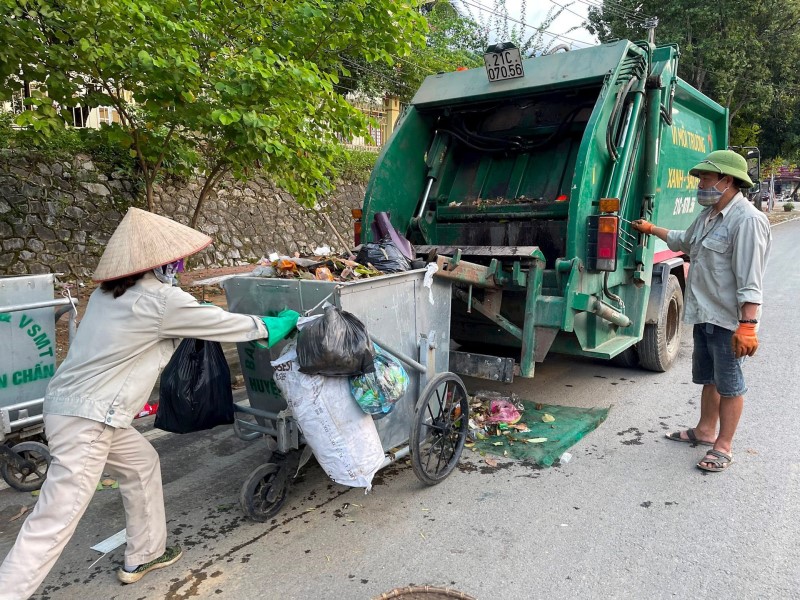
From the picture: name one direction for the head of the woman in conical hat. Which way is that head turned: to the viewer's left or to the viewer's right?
to the viewer's right

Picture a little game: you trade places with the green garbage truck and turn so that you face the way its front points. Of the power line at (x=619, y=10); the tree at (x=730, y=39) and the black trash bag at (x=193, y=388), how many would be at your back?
1

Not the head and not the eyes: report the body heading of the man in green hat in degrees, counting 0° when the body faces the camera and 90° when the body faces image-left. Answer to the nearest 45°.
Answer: approximately 45°

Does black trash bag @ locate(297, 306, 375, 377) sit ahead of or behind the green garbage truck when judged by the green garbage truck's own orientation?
behind

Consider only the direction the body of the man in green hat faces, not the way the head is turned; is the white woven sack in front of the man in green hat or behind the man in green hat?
in front

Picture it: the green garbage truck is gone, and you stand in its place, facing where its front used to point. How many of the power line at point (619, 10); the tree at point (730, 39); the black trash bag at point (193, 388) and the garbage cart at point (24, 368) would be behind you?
2

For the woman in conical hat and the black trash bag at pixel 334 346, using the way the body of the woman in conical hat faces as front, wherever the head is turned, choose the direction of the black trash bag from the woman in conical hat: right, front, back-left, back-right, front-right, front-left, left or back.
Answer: front-right

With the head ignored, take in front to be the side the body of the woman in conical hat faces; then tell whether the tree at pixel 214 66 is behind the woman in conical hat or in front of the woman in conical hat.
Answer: in front

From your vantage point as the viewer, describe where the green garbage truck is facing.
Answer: facing away from the viewer and to the right of the viewer

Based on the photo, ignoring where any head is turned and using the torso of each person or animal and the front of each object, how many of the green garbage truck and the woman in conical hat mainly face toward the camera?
0

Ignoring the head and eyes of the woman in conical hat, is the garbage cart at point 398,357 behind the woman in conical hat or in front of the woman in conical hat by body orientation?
in front

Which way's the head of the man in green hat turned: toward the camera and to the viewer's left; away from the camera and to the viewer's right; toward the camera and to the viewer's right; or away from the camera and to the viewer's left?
toward the camera and to the viewer's left

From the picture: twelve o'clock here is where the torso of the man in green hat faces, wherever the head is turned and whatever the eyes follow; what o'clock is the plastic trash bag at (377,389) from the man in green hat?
The plastic trash bag is roughly at 12 o'clock from the man in green hat.

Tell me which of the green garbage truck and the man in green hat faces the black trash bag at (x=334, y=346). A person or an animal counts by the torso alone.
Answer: the man in green hat

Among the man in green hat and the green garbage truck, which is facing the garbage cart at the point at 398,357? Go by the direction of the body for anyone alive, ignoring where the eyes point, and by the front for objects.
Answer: the man in green hat

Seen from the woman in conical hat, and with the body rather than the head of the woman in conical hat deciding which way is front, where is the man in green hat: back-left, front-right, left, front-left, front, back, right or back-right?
front-right

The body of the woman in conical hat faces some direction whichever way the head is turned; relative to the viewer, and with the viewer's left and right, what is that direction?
facing away from the viewer and to the right of the viewer
